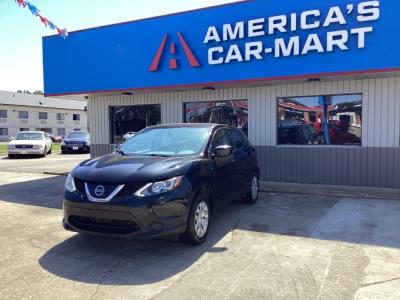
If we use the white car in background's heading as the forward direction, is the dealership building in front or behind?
in front

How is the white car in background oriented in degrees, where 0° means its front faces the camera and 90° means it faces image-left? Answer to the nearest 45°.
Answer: approximately 0°

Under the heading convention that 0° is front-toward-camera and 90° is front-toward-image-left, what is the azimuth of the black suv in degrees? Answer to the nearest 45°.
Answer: approximately 45°

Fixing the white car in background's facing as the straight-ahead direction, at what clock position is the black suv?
The black suv is roughly at 12 o'clock from the white car in background.

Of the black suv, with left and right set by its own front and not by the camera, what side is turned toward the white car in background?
right

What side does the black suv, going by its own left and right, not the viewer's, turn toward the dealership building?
back

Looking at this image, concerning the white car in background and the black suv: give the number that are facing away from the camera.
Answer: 0
